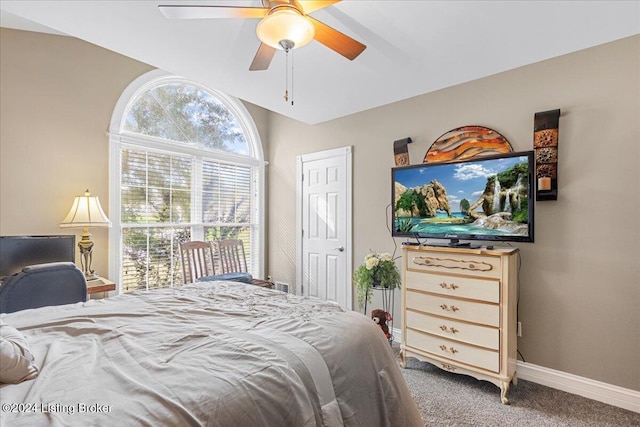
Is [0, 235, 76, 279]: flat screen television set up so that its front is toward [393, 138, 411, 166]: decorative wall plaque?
no

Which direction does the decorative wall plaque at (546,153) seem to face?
toward the camera

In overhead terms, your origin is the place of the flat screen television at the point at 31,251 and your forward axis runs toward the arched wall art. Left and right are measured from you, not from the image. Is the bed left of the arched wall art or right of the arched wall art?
right

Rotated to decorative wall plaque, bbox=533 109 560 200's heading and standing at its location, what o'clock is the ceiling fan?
The ceiling fan is roughly at 1 o'clock from the decorative wall plaque.

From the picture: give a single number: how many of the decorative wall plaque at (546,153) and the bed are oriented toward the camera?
1

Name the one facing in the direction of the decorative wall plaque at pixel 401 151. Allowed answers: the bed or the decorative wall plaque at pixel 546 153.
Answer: the bed

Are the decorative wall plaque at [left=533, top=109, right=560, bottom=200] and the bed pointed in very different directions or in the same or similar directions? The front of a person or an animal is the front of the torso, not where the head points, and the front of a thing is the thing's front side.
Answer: very different directions

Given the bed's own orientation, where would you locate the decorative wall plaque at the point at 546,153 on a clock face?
The decorative wall plaque is roughly at 1 o'clock from the bed.

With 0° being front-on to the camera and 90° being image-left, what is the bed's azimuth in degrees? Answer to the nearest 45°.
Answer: approximately 225°

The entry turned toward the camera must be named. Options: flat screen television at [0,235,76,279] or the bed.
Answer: the flat screen television

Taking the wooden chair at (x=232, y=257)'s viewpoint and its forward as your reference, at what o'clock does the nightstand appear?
The nightstand is roughly at 3 o'clock from the wooden chair.

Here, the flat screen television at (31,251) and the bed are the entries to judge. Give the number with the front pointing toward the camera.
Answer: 1

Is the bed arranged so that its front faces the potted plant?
yes

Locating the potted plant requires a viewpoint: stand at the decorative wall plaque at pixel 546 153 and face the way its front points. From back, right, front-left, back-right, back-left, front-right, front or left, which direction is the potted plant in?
right

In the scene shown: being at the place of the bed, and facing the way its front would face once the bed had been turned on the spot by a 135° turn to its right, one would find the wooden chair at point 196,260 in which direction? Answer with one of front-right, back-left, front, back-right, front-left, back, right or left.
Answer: back

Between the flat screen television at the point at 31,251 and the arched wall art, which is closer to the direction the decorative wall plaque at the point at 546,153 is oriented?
the flat screen television

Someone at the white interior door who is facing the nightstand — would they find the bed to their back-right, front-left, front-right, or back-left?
front-left
